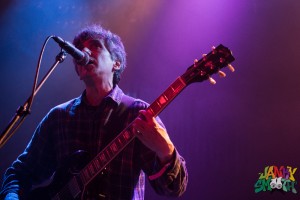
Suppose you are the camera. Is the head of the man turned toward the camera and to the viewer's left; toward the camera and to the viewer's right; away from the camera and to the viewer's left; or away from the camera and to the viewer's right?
toward the camera and to the viewer's left

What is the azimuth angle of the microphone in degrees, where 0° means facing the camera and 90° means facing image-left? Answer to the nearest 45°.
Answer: approximately 270°
